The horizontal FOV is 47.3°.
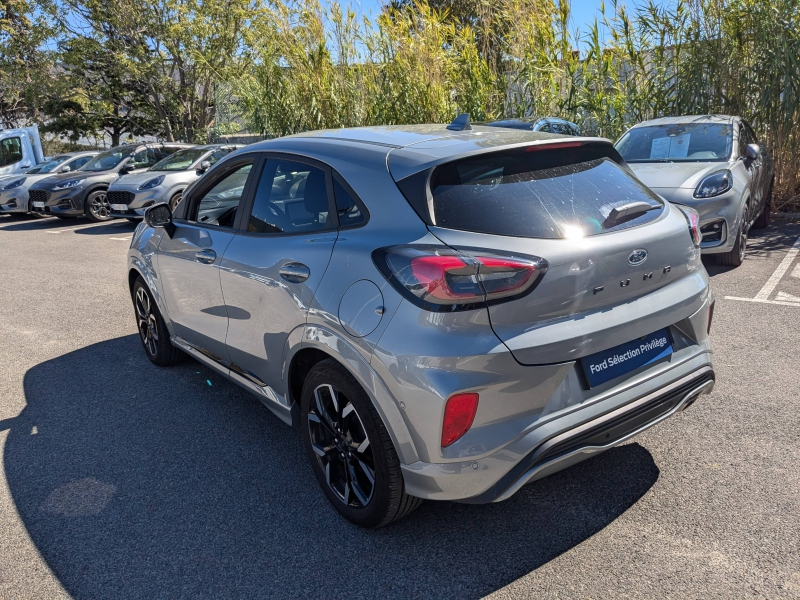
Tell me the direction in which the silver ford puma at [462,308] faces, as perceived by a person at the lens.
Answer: facing away from the viewer and to the left of the viewer

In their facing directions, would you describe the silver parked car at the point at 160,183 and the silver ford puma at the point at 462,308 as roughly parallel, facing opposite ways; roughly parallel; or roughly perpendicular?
roughly perpendicular

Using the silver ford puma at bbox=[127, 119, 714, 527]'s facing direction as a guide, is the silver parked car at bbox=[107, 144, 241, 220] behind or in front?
in front

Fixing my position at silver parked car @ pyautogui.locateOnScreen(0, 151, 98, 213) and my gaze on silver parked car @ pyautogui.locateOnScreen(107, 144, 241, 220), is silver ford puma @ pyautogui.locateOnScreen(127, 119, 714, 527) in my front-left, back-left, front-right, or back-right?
front-right

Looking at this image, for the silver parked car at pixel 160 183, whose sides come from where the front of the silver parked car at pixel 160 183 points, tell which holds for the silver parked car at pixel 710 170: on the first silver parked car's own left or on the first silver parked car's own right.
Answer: on the first silver parked car's own left

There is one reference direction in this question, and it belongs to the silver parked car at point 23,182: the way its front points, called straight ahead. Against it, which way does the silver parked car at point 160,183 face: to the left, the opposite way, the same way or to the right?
the same way

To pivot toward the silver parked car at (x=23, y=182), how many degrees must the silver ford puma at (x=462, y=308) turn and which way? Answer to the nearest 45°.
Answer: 0° — it already faces it

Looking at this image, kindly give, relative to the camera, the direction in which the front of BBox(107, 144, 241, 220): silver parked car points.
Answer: facing the viewer and to the left of the viewer

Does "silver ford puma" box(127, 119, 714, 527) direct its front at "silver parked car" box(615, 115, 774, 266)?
no

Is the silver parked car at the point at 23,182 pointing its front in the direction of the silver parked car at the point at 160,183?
no

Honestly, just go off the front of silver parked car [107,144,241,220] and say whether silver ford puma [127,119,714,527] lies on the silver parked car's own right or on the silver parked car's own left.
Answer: on the silver parked car's own left

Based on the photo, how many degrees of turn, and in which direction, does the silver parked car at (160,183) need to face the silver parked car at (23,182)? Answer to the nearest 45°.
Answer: approximately 90° to its right

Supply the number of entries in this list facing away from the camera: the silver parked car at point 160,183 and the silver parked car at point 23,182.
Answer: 0
